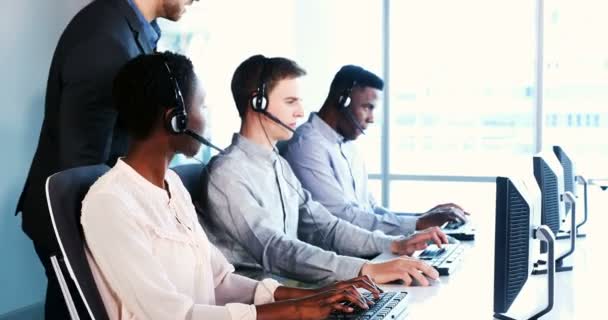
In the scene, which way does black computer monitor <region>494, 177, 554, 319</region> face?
to the viewer's left

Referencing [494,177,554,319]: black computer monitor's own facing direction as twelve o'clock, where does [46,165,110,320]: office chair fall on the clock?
The office chair is roughly at 11 o'clock from the black computer monitor.

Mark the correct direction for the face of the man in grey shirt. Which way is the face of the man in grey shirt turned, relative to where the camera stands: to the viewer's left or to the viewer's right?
to the viewer's right

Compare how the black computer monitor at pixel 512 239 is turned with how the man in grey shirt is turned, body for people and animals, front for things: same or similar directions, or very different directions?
very different directions

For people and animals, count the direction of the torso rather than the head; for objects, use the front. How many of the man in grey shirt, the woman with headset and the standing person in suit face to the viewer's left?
0

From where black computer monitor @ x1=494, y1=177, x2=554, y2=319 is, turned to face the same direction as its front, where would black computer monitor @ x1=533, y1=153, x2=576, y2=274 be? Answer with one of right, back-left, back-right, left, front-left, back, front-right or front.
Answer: right

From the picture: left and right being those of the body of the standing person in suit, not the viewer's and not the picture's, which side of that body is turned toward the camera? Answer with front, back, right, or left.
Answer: right

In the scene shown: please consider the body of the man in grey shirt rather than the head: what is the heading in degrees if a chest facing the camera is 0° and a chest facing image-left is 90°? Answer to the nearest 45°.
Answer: approximately 270°

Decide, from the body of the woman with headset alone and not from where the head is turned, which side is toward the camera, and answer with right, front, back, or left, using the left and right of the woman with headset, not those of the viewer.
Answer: right

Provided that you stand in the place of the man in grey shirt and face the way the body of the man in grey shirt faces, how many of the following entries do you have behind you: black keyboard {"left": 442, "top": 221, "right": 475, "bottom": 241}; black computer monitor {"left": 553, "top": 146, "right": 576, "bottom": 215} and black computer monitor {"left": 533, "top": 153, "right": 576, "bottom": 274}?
0

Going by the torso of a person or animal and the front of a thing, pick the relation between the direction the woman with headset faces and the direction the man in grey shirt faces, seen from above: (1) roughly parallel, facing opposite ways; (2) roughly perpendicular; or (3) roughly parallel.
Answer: roughly parallel

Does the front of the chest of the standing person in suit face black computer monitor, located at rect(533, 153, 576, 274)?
yes

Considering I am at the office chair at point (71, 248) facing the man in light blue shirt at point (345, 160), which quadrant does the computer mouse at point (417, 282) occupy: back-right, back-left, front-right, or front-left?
front-right

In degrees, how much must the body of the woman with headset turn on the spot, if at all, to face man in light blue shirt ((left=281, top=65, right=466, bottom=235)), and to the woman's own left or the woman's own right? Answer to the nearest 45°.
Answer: approximately 90° to the woman's own left

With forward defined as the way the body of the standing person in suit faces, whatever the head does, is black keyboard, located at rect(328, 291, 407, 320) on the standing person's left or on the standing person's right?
on the standing person's right

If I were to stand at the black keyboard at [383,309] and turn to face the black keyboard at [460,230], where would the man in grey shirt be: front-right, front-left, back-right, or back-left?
front-left

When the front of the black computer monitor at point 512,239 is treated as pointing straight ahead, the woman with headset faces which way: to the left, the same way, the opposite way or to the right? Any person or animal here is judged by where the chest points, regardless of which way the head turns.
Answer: the opposite way

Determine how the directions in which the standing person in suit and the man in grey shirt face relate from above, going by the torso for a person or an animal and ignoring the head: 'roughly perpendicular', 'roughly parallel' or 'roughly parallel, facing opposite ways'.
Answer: roughly parallel
